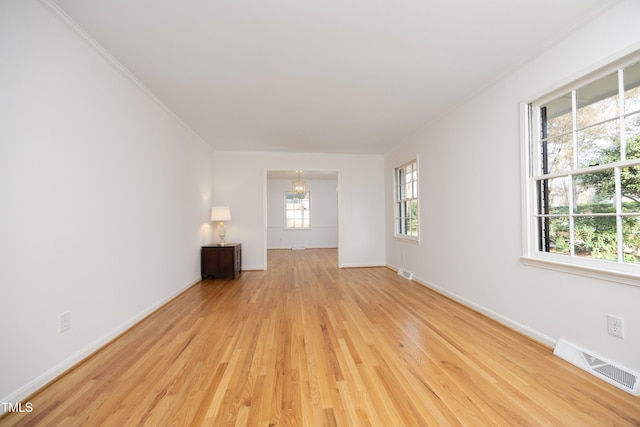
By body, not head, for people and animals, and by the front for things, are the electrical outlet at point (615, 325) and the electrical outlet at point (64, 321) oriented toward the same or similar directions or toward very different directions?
very different directions

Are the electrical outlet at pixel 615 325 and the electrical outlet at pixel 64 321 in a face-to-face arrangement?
yes

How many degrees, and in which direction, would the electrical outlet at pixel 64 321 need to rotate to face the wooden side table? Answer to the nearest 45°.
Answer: approximately 90° to its left

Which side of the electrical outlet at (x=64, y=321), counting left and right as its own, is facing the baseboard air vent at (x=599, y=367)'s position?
front

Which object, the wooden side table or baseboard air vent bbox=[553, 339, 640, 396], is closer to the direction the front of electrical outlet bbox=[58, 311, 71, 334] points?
the baseboard air vent

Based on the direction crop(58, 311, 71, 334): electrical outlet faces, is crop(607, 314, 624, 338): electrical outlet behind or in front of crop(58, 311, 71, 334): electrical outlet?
in front

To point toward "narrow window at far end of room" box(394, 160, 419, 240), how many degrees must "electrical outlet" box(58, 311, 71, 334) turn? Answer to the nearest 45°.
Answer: approximately 45° to its left

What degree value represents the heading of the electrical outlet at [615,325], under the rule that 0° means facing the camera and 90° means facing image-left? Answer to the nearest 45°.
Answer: approximately 45°

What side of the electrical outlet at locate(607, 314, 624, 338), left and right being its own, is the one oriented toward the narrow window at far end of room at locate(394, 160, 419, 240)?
right

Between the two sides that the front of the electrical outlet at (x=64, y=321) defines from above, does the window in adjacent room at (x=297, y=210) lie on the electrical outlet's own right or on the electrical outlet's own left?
on the electrical outlet's own left

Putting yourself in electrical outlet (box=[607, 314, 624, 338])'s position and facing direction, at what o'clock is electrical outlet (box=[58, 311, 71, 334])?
electrical outlet (box=[58, 311, 71, 334]) is roughly at 12 o'clock from electrical outlet (box=[607, 314, 624, 338]).

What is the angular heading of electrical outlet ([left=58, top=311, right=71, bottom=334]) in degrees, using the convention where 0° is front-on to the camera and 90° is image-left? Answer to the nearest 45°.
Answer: approximately 315°

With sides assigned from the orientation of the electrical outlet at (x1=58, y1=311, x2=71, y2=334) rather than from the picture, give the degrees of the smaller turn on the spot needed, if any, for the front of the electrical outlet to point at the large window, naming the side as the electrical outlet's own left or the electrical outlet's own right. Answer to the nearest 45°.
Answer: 0° — it already faces it

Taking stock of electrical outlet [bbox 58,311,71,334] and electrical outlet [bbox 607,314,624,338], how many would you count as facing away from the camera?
0
